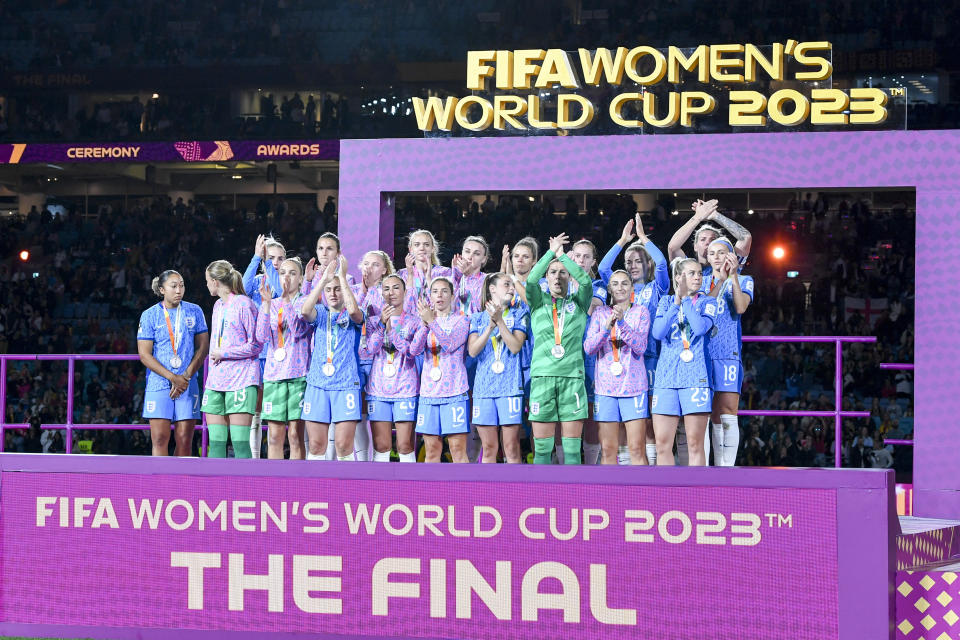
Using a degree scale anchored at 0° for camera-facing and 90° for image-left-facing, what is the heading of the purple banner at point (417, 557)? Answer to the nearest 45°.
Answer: approximately 0°

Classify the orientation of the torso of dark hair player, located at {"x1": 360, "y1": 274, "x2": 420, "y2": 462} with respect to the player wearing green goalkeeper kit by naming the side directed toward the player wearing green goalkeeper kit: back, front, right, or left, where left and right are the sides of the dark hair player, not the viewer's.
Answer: left

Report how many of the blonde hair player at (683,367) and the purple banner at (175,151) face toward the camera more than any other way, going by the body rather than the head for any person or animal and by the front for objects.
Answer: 2

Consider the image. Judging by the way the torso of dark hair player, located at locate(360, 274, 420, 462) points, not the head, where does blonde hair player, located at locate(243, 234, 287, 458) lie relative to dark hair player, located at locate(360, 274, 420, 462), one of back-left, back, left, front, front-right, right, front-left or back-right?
back-right

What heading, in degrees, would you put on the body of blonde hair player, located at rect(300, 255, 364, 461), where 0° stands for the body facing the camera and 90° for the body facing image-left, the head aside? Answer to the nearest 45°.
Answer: approximately 0°

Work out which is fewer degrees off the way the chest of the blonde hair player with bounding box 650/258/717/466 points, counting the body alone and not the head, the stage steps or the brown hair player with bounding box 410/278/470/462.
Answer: the stage steps

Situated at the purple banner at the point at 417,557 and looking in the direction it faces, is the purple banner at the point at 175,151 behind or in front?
behind
